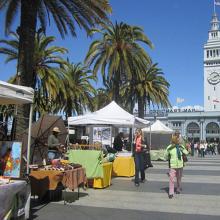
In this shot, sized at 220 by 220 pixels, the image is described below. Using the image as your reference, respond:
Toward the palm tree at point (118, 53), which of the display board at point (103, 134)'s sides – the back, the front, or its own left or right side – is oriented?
back

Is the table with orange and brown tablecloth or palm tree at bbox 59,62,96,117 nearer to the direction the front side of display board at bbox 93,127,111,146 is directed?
the table with orange and brown tablecloth

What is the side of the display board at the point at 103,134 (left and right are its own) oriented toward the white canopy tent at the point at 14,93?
front

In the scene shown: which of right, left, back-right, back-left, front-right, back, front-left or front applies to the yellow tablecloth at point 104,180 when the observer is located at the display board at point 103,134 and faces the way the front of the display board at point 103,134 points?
front

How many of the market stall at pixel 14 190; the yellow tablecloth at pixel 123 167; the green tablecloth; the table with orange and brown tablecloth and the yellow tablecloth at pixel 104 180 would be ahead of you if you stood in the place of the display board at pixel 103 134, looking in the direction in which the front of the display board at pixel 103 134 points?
5

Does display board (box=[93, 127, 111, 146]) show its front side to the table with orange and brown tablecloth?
yes

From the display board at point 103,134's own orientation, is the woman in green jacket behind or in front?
in front

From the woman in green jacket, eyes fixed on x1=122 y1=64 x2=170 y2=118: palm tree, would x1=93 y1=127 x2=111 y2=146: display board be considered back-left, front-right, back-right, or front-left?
front-left

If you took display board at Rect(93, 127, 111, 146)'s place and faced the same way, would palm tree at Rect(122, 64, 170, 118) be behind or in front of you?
behind

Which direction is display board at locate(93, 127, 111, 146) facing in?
toward the camera

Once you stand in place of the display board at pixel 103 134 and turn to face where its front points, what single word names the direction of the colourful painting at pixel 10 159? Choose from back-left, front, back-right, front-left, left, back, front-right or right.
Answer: front

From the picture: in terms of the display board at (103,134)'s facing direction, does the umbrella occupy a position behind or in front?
in front
